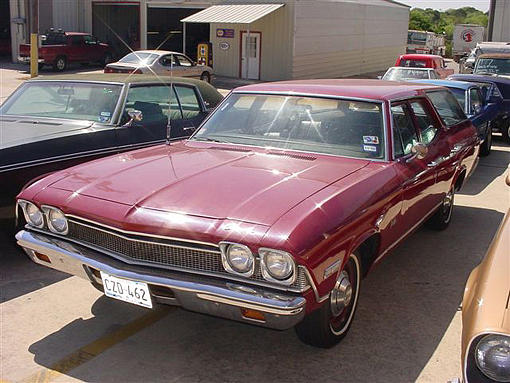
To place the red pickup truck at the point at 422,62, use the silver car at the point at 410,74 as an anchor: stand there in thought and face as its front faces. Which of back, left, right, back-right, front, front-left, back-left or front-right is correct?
back-right

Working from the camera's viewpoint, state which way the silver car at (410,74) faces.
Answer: facing the viewer and to the left of the viewer

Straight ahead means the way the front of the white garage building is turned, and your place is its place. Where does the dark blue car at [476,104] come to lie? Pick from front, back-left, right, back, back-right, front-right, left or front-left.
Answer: front-left

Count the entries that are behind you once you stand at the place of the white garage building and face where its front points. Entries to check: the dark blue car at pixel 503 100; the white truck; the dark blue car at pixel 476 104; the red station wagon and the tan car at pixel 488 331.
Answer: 1

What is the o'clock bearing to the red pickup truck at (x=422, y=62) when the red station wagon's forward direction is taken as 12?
The red pickup truck is roughly at 5 o'clock from the red station wagon.

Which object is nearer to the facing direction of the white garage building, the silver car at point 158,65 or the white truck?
the silver car

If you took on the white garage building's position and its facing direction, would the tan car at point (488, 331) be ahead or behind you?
ahead

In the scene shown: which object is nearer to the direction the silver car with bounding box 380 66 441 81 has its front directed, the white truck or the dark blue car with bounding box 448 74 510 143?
the dark blue car

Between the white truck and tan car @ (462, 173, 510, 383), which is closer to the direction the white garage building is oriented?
the tan car

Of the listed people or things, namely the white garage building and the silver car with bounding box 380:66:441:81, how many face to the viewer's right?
0

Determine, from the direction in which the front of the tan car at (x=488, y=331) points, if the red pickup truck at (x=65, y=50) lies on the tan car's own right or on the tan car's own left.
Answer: on the tan car's own right
